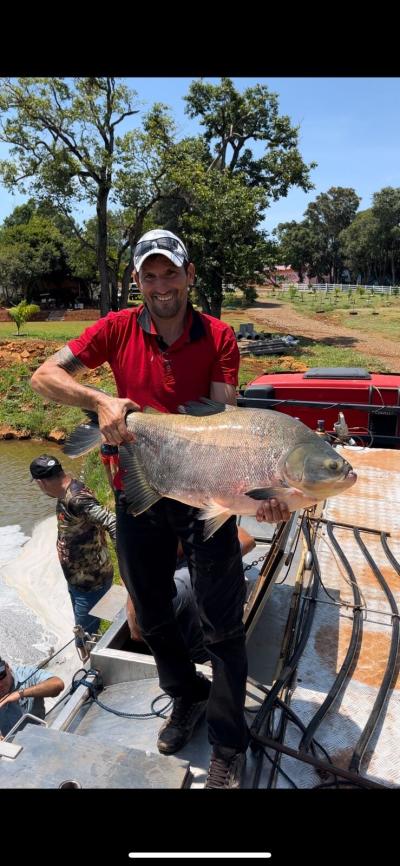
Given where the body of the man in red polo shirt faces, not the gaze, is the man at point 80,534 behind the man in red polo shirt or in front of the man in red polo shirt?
behind

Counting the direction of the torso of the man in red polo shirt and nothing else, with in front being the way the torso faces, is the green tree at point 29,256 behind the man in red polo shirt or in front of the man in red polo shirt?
behind

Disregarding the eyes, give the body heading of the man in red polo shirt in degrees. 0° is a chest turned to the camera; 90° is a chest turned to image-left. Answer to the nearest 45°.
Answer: approximately 0°

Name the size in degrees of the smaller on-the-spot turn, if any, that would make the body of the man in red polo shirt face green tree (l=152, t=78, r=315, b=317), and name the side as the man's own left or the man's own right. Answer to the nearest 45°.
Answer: approximately 180°

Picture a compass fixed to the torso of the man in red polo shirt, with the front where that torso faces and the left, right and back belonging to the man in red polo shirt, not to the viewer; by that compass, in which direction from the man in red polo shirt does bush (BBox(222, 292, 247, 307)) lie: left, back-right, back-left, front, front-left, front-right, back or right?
back

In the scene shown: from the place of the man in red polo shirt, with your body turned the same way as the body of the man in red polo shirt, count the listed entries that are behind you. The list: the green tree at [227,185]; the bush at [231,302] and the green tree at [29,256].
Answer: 3
